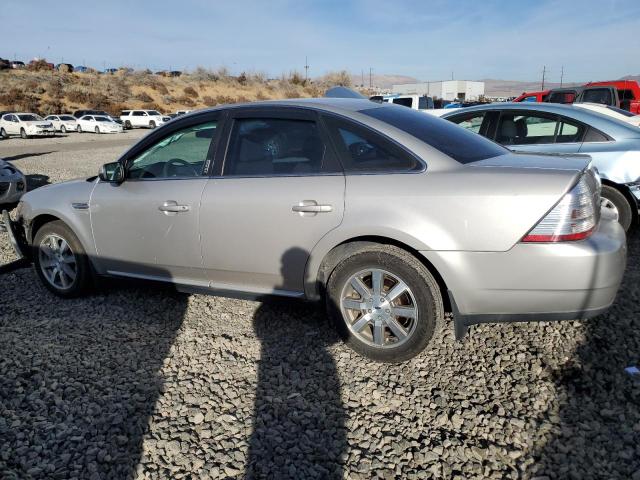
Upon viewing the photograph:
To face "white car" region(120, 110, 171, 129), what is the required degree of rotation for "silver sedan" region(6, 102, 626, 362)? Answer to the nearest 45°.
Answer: approximately 45° to its right

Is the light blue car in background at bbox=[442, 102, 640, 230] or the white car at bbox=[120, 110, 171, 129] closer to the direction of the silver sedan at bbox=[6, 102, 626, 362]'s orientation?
the white car

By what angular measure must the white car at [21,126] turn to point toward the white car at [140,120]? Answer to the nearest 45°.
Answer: approximately 90° to its left

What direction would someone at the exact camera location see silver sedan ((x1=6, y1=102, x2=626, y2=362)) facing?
facing away from the viewer and to the left of the viewer

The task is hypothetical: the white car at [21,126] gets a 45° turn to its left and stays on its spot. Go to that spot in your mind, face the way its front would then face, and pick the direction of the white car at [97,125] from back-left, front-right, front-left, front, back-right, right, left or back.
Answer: front-left
